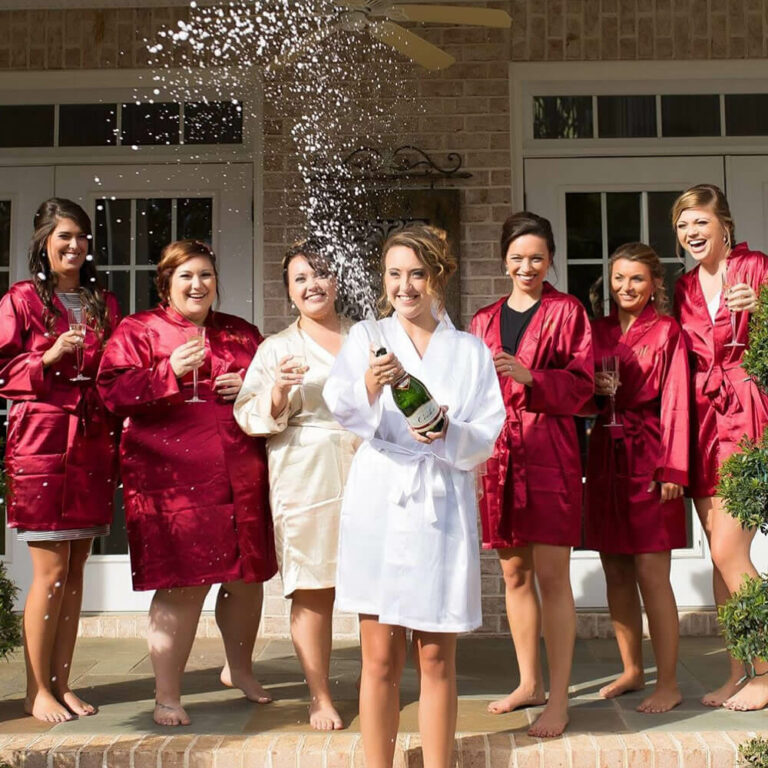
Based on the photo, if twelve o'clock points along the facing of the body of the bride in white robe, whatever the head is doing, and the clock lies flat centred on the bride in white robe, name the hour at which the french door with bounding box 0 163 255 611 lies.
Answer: The french door is roughly at 5 o'clock from the bride in white robe.

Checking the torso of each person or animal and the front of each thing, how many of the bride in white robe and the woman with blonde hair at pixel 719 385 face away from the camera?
0

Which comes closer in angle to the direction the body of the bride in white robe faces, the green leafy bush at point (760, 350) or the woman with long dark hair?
the green leafy bush

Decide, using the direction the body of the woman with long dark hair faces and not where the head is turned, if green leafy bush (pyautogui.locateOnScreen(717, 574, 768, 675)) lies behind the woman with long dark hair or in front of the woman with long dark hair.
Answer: in front

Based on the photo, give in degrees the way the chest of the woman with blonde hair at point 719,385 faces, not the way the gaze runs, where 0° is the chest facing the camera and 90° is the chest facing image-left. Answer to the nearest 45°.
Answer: approximately 45°

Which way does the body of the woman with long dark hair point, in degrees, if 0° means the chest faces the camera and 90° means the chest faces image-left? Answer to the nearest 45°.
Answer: approximately 315°

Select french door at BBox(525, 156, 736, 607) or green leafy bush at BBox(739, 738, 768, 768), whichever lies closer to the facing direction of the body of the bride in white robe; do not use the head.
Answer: the green leafy bush

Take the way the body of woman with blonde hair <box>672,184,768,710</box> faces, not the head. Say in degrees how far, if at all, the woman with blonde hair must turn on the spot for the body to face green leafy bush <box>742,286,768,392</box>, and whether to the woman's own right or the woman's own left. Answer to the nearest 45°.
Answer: approximately 45° to the woman's own left

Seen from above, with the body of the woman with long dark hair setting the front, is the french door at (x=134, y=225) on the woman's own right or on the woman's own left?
on the woman's own left

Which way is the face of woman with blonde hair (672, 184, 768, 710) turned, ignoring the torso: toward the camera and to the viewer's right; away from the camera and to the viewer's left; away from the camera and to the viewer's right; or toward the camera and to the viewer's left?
toward the camera and to the viewer's left

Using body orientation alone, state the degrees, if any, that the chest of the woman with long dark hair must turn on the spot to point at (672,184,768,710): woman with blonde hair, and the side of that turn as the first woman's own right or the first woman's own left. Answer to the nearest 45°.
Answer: approximately 45° to the first woman's own left

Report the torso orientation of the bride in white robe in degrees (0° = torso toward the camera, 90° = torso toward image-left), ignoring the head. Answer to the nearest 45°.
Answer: approximately 0°

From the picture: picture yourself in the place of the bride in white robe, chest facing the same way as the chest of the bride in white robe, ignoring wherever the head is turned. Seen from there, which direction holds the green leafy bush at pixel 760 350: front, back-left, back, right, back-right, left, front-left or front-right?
left

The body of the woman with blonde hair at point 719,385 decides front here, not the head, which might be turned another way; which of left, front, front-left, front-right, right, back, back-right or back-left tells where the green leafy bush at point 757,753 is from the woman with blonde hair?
front-left
